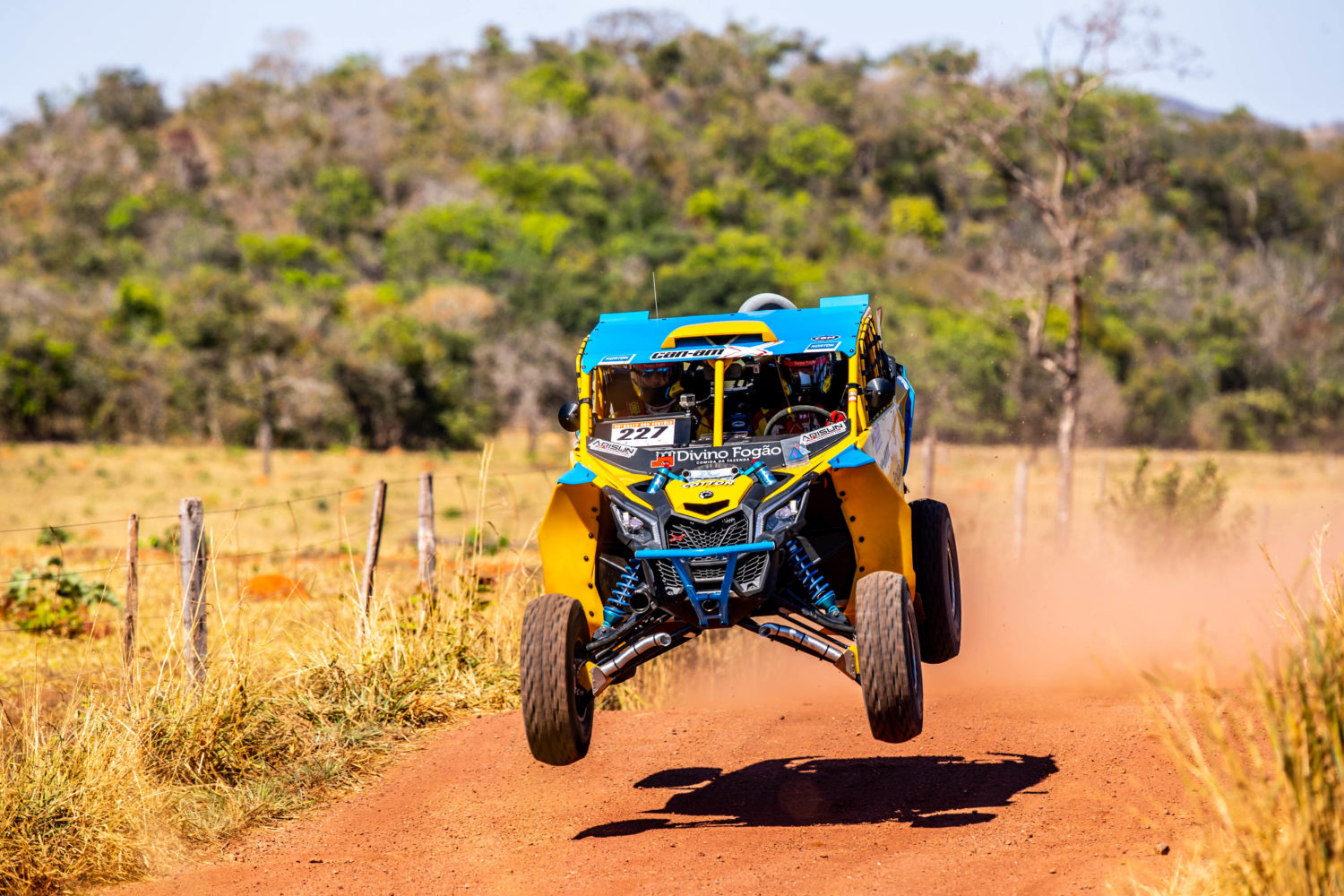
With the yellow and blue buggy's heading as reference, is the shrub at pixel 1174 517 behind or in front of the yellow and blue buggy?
behind

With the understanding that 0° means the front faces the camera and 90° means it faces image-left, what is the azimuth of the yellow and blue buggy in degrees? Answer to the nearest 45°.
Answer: approximately 0°

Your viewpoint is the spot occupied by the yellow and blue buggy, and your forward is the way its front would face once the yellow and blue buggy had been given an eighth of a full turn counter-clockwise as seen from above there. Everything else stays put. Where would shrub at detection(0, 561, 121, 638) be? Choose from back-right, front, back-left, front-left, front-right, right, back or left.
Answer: back

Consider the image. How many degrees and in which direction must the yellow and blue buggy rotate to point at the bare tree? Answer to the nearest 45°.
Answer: approximately 180°
